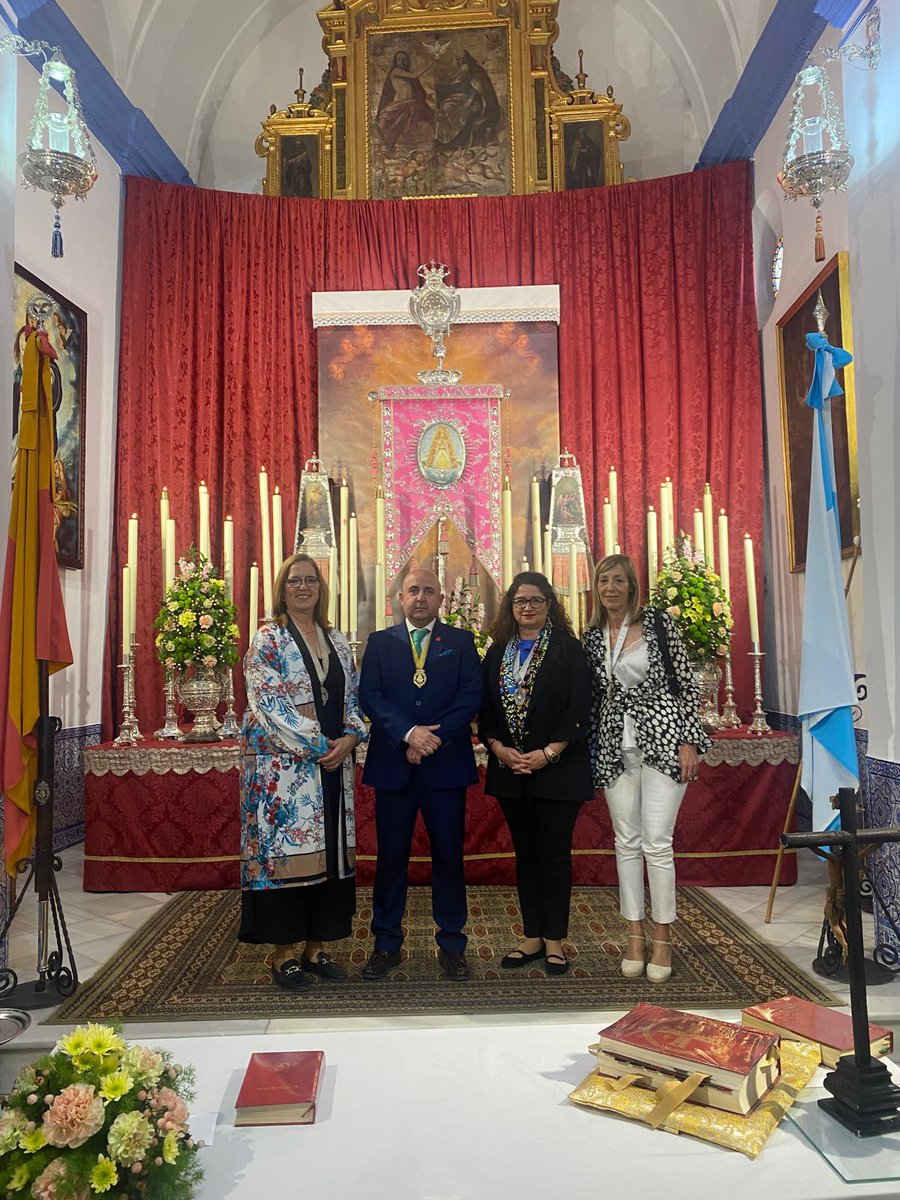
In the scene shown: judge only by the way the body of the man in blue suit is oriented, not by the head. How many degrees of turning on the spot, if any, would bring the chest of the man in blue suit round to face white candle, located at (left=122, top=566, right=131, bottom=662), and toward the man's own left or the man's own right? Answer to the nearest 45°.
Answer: approximately 135° to the man's own right

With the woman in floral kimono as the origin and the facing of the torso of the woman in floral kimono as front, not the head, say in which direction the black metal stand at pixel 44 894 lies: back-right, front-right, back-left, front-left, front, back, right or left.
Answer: back-right

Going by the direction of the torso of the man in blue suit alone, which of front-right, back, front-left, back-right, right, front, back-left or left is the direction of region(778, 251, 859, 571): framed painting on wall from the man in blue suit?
back-left

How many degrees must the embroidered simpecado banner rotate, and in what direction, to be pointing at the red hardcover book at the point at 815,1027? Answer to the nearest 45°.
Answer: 0° — it already faces it

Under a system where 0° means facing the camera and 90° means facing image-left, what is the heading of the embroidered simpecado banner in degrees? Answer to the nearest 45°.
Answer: approximately 0°

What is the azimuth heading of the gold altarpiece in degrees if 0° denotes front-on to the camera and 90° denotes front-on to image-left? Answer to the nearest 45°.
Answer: approximately 0°
